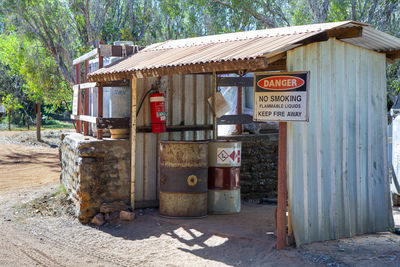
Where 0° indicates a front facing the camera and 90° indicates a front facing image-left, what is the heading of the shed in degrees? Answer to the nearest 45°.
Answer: approximately 45°

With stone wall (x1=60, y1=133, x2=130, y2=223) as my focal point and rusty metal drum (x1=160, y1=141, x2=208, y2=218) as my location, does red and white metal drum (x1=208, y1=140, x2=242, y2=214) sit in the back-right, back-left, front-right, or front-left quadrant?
back-right

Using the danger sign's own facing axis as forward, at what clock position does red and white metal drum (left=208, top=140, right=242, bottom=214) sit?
The red and white metal drum is roughly at 5 o'clock from the danger sign.

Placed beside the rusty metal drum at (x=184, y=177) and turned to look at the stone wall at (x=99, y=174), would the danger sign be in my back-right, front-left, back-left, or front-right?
back-left

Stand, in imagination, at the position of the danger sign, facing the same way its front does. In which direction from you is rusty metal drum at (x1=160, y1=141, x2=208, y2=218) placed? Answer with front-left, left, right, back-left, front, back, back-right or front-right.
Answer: back-right

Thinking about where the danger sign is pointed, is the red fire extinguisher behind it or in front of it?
behind

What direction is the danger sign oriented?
toward the camera
